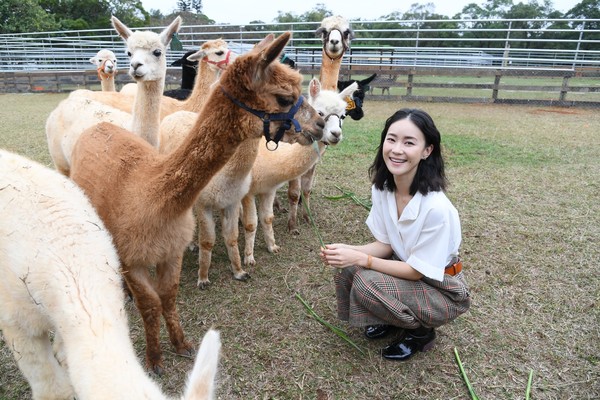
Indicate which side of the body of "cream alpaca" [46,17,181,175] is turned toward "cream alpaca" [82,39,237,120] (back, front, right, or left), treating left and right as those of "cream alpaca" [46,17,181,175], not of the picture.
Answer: left

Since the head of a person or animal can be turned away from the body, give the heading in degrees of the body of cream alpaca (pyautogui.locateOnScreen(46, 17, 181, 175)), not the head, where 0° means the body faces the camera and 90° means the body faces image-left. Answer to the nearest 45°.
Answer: approximately 315°

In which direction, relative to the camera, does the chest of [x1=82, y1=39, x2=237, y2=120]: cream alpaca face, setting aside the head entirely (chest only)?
to the viewer's right

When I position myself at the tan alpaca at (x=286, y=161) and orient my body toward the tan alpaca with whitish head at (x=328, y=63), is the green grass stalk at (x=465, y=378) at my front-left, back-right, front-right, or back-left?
back-right

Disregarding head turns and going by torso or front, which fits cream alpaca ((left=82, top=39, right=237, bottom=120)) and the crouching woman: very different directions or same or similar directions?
very different directions

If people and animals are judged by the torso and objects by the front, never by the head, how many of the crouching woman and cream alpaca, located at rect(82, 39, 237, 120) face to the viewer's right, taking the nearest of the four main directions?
1

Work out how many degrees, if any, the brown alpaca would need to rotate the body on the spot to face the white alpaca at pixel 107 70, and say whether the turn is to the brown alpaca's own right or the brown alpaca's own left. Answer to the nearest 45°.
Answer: approximately 135° to the brown alpaca's own left

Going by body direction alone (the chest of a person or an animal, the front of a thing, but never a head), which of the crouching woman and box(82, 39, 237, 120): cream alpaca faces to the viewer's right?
the cream alpaca

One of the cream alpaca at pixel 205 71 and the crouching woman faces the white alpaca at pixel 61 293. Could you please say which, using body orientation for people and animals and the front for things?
the crouching woman
